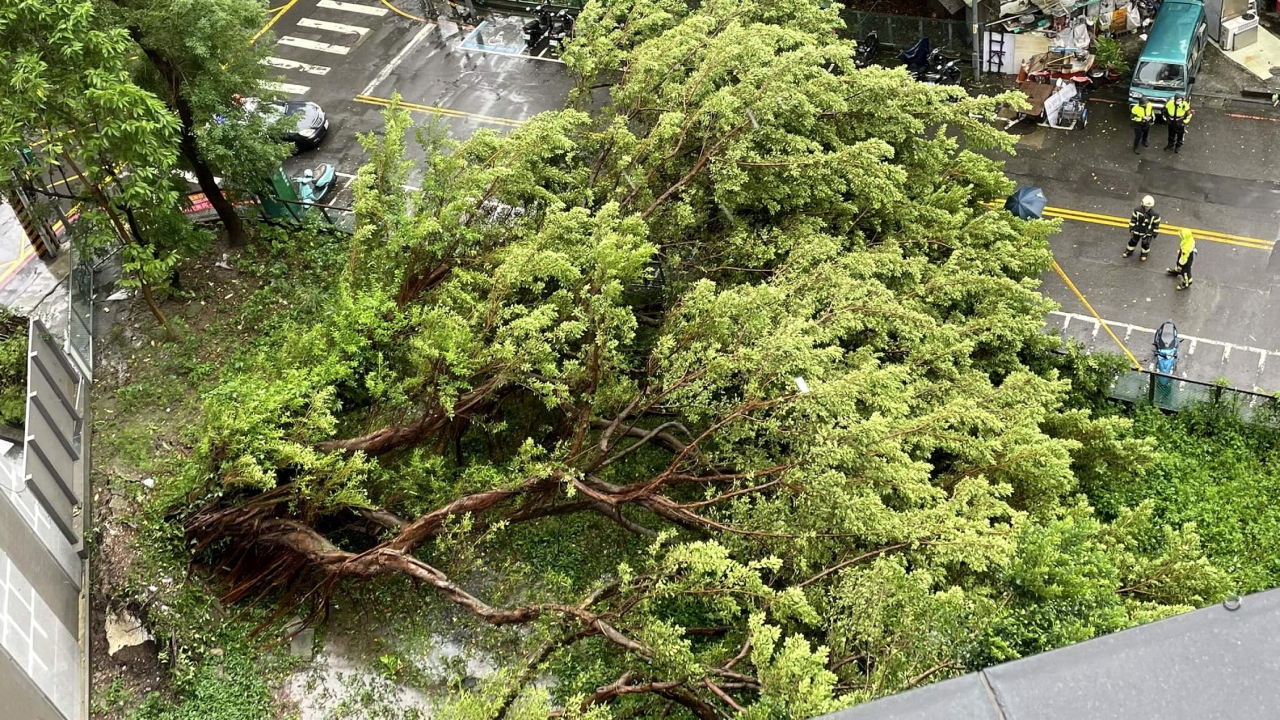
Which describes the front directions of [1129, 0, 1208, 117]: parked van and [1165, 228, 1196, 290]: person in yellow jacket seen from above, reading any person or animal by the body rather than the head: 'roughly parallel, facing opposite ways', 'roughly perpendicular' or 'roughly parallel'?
roughly perpendicular

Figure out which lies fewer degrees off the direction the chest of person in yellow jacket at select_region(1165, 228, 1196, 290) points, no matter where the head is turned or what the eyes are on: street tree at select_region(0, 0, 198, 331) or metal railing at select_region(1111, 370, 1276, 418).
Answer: the street tree

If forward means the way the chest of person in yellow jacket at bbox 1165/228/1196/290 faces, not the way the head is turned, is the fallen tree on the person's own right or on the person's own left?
on the person's own left

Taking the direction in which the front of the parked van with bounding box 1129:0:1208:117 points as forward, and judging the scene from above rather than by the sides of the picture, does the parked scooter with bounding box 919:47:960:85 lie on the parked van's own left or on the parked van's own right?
on the parked van's own right

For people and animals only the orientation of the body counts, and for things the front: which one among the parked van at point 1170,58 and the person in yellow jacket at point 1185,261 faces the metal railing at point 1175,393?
the parked van

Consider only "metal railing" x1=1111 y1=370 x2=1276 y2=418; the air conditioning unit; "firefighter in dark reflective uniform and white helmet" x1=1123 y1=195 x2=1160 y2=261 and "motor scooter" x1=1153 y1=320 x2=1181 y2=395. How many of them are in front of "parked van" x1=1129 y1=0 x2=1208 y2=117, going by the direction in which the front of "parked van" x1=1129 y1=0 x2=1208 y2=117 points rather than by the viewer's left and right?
3

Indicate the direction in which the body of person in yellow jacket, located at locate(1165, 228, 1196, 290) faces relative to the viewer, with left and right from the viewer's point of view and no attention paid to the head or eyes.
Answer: facing to the left of the viewer

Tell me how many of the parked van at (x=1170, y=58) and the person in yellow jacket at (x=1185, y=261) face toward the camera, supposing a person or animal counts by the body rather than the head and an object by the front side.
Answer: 1

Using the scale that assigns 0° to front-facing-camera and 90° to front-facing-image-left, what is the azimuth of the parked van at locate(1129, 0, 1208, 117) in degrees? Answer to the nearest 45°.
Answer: approximately 0°

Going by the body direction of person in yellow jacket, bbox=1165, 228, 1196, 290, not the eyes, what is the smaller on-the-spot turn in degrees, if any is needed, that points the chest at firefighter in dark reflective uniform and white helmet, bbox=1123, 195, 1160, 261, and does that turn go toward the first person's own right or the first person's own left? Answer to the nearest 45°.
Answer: approximately 45° to the first person's own right

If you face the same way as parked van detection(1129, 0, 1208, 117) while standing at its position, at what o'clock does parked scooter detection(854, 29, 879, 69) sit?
The parked scooter is roughly at 3 o'clock from the parked van.
